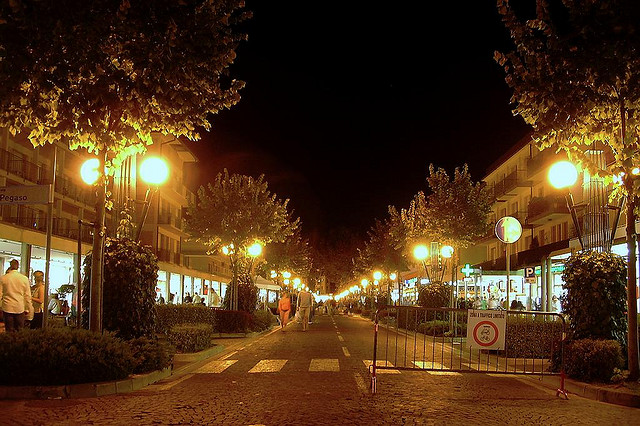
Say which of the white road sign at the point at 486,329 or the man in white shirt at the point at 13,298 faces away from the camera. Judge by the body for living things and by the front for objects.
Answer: the man in white shirt

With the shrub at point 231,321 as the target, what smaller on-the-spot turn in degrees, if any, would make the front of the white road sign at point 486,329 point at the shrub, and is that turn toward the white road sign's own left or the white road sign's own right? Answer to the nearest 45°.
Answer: approximately 135° to the white road sign's own right

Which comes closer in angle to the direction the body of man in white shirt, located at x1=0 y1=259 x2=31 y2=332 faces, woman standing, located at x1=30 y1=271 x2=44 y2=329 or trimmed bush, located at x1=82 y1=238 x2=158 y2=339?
the woman standing

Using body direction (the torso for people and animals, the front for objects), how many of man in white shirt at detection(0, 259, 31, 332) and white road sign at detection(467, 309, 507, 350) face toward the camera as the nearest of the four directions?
1

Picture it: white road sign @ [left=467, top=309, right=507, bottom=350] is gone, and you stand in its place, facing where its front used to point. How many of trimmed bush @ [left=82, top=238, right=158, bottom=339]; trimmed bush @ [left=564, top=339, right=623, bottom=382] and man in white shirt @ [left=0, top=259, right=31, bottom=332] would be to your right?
2

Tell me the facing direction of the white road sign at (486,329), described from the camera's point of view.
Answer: facing the viewer

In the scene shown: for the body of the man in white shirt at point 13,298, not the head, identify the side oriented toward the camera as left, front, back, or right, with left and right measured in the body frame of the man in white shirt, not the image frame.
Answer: back

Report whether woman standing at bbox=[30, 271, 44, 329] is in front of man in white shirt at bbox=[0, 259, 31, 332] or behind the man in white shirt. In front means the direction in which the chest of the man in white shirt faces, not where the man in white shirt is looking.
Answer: in front
